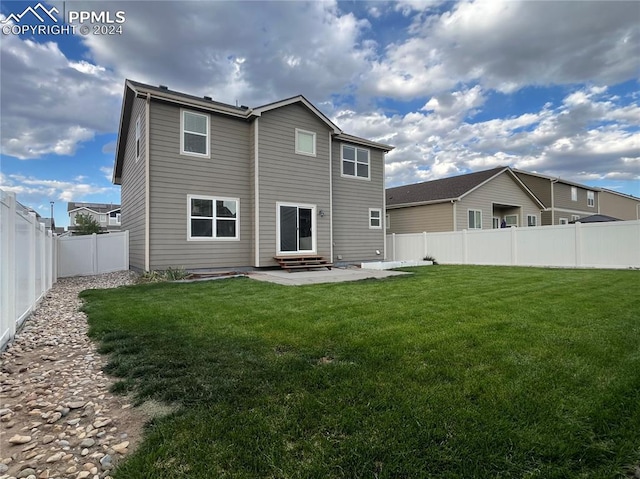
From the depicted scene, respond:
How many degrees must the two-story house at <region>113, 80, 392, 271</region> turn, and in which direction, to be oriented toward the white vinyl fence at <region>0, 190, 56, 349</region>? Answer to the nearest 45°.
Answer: approximately 135° to its left

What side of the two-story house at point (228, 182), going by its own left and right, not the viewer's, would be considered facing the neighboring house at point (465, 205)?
right

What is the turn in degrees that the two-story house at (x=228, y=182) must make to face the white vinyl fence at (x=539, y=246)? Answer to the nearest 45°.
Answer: approximately 135° to its right

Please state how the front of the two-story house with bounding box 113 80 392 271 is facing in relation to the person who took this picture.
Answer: facing away from the viewer and to the left of the viewer

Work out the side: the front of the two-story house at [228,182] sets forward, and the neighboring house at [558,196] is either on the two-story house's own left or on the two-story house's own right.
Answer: on the two-story house's own right
